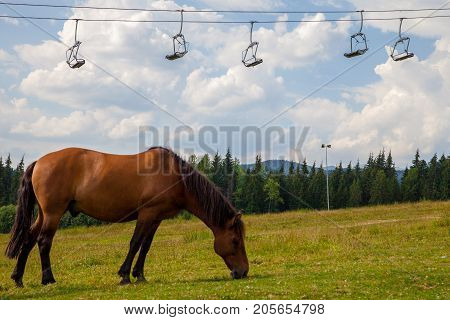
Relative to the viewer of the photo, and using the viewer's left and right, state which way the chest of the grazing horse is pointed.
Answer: facing to the right of the viewer
